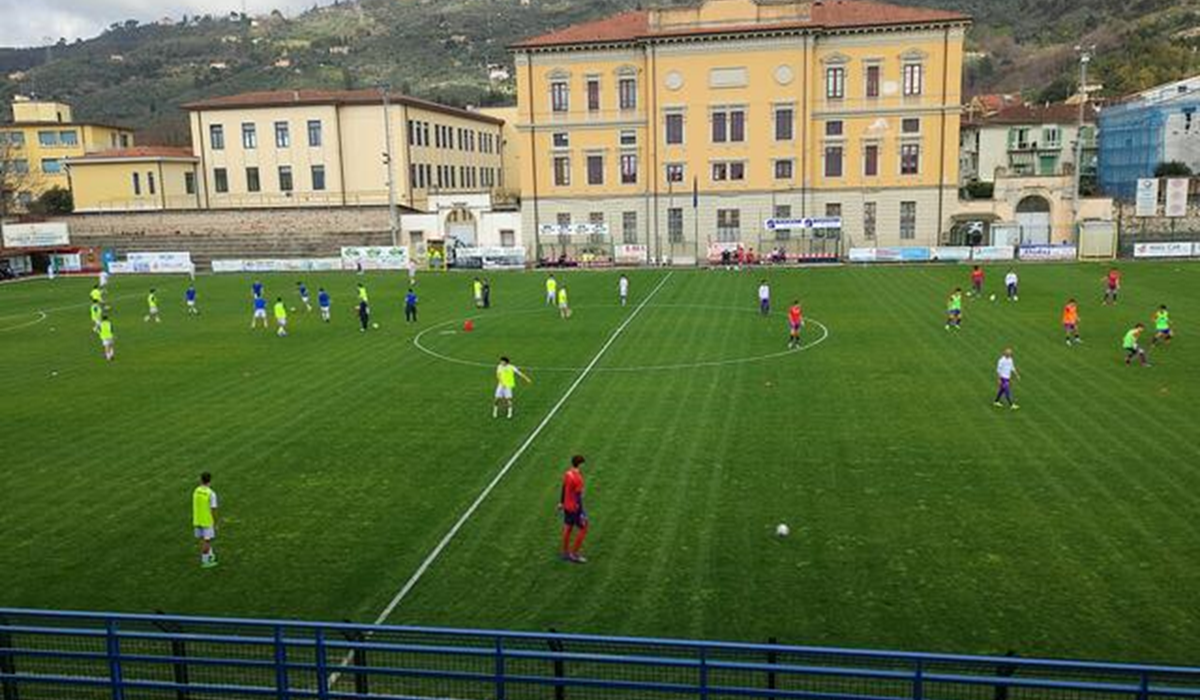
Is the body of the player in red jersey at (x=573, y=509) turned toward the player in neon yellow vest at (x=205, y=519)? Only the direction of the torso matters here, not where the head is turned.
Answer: no

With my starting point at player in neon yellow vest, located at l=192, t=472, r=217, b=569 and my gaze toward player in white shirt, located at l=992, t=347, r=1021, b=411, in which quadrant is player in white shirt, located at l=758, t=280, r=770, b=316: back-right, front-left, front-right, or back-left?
front-left

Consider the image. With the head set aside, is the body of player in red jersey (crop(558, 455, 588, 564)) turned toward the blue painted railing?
no

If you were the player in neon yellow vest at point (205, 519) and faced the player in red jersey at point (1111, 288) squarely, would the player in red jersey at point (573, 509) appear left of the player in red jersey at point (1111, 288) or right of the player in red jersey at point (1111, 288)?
right

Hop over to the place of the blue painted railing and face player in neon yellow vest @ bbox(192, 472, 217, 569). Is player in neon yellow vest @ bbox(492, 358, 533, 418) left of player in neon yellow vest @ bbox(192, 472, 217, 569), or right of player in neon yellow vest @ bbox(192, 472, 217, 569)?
right

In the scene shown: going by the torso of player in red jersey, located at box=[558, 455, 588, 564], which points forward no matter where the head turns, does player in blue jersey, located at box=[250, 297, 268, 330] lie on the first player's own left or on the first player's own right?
on the first player's own left

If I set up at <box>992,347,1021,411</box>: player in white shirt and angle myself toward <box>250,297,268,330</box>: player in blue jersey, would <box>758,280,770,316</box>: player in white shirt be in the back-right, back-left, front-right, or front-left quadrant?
front-right

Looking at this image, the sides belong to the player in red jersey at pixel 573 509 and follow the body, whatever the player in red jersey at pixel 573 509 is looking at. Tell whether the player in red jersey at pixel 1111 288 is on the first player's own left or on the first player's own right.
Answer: on the first player's own left
